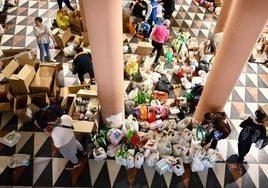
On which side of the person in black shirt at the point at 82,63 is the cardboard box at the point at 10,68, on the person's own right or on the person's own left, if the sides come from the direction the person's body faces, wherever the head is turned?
on the person's own left

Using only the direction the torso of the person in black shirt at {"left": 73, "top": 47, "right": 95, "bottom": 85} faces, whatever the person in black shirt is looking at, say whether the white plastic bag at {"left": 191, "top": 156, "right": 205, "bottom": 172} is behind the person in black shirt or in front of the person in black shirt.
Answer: behind
